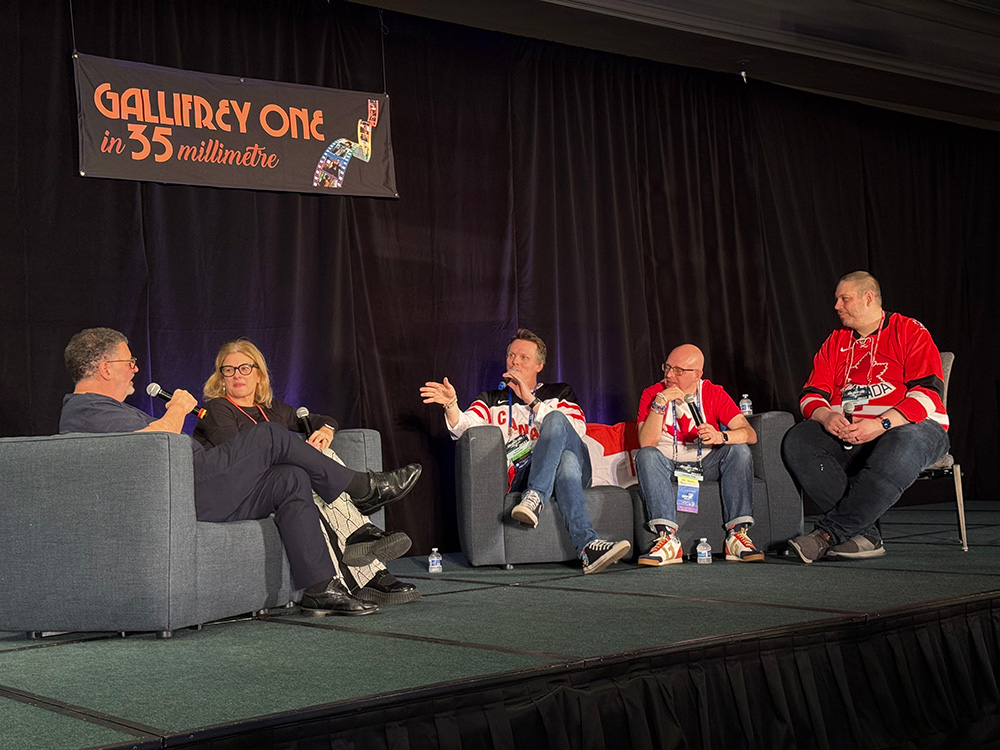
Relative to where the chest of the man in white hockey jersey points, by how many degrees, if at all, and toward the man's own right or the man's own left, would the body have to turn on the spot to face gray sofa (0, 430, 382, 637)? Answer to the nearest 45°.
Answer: approximately 45° to the man's own right

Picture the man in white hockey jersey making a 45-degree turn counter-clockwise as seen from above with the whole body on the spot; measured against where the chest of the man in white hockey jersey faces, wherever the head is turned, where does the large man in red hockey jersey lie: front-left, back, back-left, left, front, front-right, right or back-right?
front-left

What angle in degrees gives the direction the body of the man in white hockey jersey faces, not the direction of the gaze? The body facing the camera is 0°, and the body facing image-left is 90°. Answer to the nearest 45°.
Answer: approximately 0°

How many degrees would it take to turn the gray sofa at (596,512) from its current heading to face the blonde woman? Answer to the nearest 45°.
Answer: approximately 45° to its right

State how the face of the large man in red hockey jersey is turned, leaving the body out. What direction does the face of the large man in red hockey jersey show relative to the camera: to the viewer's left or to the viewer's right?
to the viewer's left

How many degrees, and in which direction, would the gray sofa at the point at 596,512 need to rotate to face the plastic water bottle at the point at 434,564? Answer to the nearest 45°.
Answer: approximately 90° to its right

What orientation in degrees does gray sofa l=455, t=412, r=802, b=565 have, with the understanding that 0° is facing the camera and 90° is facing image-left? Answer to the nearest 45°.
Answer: approximately 0°

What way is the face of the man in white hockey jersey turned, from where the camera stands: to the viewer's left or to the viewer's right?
to the viewer's left

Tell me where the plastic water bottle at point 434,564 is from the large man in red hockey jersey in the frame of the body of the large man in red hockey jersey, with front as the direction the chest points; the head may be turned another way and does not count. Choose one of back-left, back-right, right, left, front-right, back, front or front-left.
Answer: front-right
